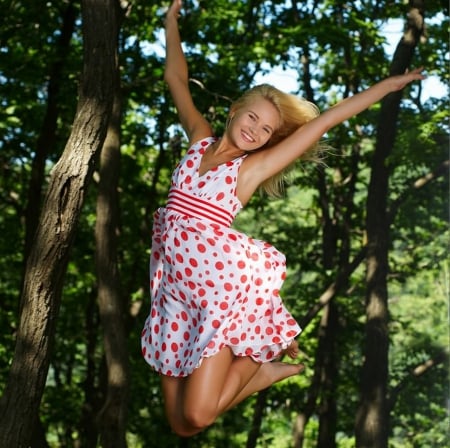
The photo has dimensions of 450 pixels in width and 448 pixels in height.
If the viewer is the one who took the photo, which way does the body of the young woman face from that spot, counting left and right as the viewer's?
facing the viewer and to the left of the viewer

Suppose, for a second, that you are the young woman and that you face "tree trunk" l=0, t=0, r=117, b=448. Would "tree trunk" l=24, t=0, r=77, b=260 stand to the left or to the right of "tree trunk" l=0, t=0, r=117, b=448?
right

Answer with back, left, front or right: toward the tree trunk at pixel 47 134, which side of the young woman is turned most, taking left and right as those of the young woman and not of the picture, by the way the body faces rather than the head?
right

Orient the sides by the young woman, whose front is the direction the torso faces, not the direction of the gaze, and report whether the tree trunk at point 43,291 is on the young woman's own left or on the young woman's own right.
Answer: on the young woman's own right

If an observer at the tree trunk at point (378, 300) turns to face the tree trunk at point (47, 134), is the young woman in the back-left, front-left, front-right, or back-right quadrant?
front-left

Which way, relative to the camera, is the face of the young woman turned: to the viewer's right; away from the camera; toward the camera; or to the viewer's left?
toward the camera

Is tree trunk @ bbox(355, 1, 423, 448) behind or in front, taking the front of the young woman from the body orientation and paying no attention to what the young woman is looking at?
behind
